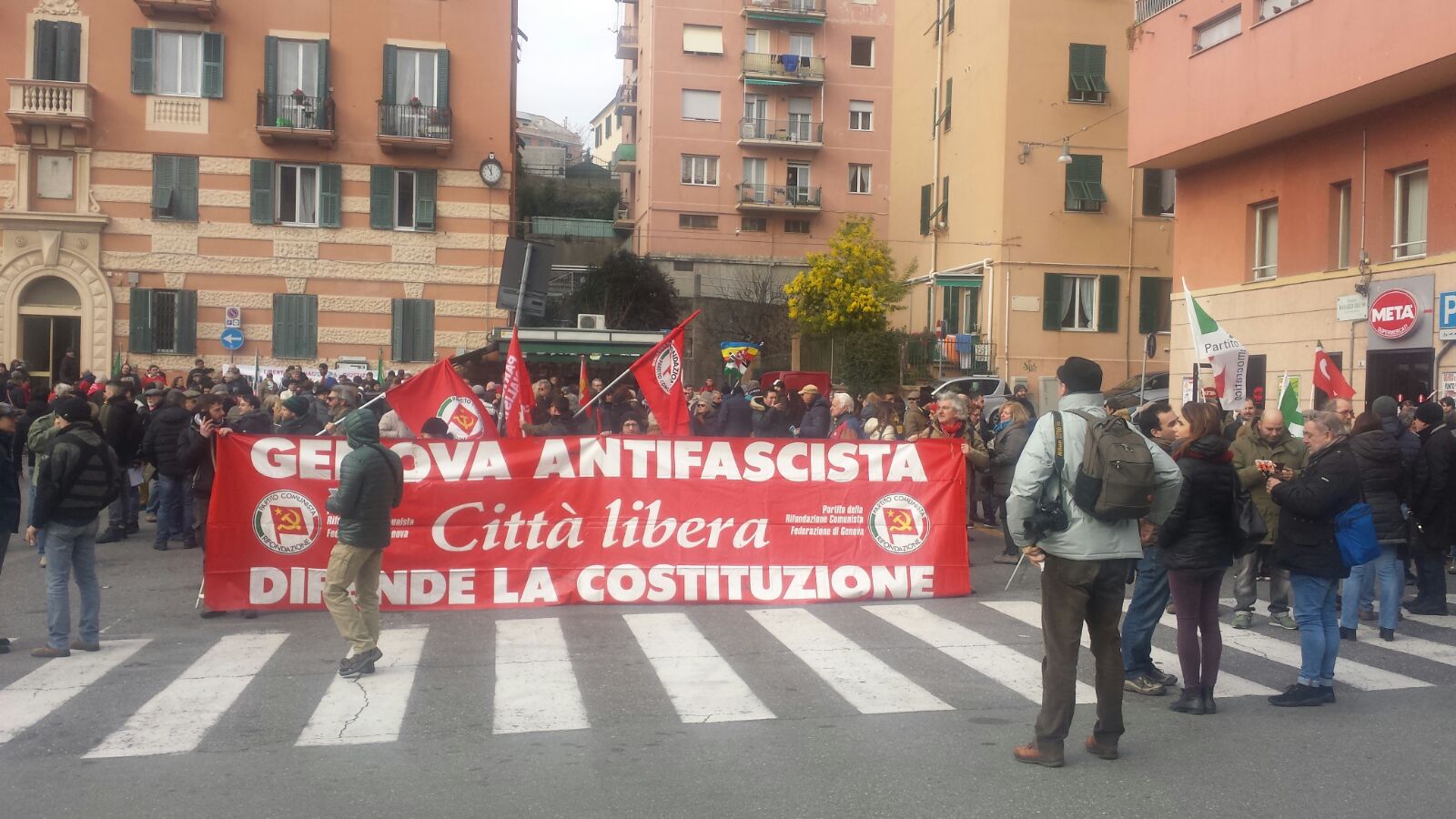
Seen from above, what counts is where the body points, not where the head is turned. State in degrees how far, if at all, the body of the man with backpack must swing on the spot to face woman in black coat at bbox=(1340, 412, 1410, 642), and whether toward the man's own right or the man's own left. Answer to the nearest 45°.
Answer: approximately 90° to the man's own right

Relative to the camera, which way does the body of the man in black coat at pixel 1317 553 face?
to the viewer's left

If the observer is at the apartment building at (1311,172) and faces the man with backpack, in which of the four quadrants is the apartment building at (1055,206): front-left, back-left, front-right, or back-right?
back-right

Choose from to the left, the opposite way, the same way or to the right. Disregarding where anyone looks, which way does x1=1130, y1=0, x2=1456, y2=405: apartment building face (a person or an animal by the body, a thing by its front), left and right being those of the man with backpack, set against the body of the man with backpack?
to the left

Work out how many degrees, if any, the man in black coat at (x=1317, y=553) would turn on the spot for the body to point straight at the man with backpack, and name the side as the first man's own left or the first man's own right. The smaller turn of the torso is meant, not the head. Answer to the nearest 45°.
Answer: approximately 45° to the first man's own left

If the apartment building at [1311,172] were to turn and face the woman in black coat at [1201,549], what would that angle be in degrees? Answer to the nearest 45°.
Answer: approximately 45° to its left

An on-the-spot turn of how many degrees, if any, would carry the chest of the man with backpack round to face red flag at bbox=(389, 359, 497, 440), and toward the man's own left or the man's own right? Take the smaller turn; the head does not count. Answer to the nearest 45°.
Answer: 0° — they already face it

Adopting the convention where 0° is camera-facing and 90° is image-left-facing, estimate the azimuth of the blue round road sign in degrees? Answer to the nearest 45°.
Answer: approximately 0°

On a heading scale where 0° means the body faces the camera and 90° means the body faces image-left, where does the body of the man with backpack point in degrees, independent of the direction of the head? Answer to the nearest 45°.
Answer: approximately 135°

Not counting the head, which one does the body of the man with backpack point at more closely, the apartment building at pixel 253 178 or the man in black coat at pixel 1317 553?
the apartment building

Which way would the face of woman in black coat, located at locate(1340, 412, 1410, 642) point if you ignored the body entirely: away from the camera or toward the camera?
away from the camera

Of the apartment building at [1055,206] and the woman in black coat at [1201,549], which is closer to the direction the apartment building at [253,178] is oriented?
the woman in black coat
